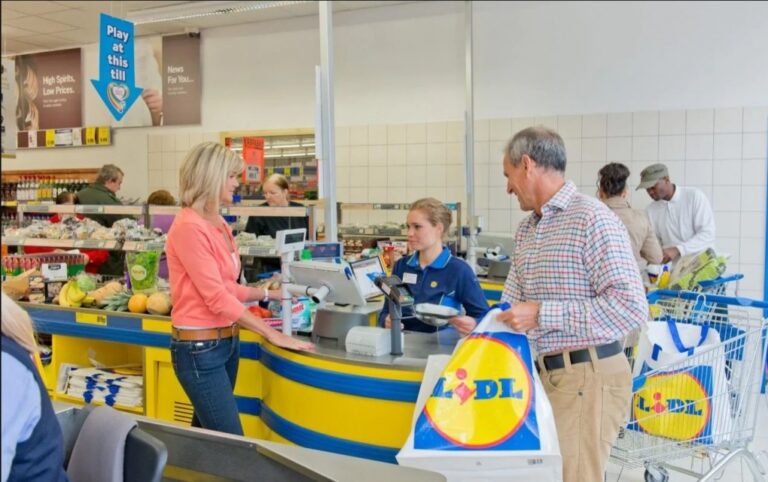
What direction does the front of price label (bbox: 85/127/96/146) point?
toward the camera

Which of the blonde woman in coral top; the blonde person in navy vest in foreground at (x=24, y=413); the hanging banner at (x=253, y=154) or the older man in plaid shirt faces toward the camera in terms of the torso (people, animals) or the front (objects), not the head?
the hanging banner

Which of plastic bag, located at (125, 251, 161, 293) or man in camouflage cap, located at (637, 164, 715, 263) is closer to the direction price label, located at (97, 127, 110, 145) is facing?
the plastic bag

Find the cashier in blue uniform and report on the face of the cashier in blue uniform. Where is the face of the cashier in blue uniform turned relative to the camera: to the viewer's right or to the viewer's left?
to the viewer's left

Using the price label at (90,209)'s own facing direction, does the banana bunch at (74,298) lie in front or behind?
in front

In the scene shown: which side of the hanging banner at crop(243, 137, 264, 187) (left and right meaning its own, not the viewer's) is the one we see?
front

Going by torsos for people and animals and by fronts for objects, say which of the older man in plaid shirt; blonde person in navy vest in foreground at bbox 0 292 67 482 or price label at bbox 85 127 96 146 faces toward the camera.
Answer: the price label

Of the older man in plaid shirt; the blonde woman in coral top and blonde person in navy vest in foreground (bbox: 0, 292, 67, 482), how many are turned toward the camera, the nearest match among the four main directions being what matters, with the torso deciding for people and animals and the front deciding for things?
0

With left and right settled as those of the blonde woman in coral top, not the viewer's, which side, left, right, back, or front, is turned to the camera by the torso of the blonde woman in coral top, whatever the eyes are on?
right

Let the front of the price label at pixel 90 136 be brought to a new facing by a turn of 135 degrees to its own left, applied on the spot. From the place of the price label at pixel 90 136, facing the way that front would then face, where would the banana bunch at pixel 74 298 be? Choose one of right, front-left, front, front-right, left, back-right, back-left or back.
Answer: back-right

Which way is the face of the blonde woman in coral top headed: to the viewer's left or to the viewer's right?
to the viewer's right

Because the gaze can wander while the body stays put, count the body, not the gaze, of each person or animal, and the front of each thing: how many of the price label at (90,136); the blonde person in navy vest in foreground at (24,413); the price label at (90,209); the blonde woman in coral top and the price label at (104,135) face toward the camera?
3

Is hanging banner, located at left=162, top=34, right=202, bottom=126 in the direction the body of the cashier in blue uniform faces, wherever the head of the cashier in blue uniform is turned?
no

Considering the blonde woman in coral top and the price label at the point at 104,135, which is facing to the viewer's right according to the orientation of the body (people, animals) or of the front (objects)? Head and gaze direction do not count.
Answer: the blonde woman in coral top

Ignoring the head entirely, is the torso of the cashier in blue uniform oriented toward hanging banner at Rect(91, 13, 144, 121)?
no

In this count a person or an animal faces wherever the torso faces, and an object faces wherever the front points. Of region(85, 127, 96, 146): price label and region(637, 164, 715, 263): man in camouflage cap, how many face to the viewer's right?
0
